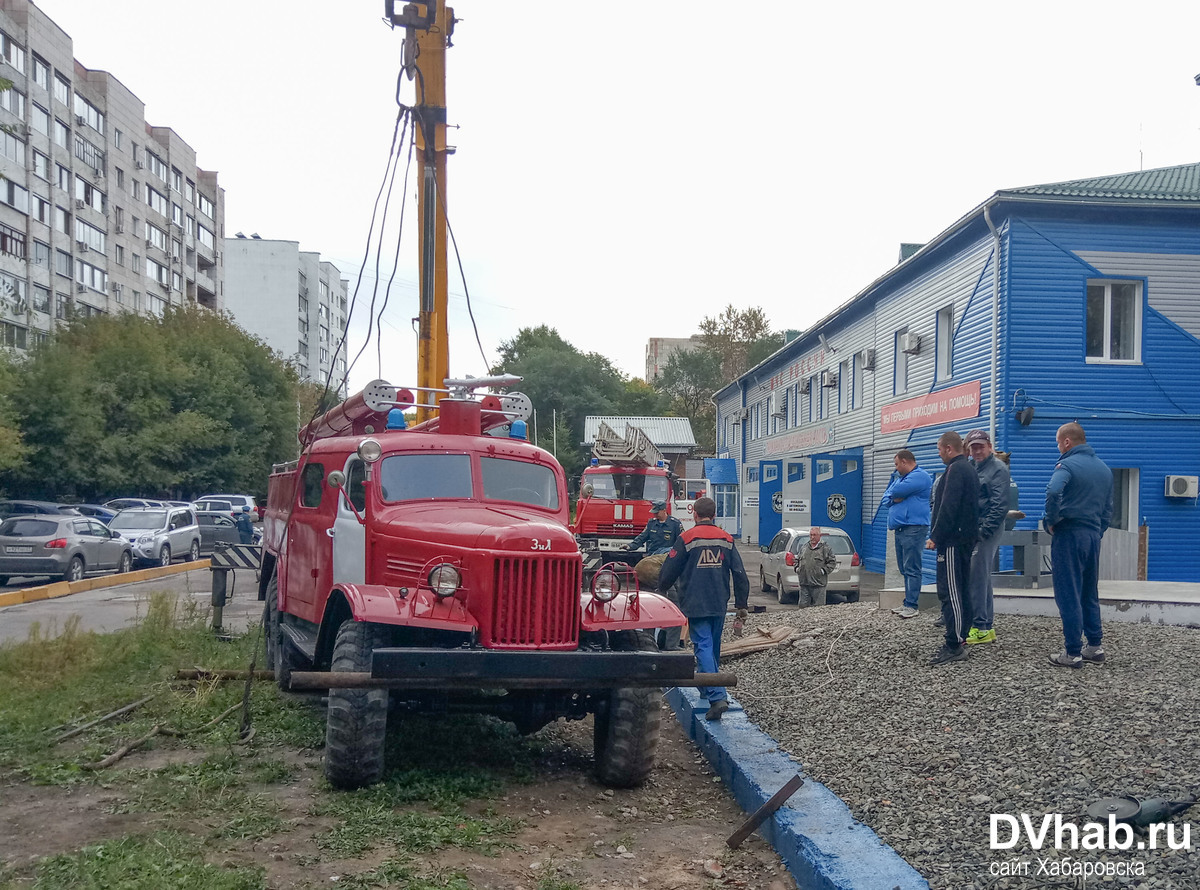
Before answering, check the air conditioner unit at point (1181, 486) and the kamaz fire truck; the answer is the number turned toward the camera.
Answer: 2

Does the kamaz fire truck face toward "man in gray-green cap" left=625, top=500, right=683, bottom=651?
yes

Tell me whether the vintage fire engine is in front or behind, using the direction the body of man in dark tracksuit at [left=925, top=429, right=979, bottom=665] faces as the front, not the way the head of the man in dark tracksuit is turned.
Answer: in front

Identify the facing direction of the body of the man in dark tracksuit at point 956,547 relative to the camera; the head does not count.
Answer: to the viewer's left

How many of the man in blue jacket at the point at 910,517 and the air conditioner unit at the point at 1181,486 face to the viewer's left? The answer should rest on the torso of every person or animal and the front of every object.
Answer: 1

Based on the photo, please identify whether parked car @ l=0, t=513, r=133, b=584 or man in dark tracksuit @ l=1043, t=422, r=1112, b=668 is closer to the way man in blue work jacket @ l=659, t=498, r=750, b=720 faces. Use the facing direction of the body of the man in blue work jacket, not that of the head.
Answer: the parked car

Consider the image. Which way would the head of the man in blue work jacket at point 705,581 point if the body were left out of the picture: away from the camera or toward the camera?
away from the camera

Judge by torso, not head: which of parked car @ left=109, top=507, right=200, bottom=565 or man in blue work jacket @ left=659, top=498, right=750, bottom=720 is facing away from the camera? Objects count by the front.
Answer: the man in blue work jacket

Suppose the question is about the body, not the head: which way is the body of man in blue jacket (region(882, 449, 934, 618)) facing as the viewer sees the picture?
to the viewer's left

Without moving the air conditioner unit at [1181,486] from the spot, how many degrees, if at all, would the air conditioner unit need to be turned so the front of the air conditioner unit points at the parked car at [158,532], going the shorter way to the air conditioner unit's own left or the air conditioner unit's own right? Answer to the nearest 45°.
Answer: approximately 90° to the air conditioner unit's own right

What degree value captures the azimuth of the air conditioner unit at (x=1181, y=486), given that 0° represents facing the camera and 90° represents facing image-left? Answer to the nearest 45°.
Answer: approximately 0°

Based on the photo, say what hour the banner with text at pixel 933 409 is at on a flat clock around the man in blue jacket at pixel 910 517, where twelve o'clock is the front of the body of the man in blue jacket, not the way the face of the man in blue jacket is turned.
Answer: The banner with text is roughly at 3 o'clock from the man in blue jacket.

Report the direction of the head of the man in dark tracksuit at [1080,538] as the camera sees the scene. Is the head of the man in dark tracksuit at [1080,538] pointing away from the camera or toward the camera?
away from the camera

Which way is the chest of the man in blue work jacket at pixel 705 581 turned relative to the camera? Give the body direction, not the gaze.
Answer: away from the camera

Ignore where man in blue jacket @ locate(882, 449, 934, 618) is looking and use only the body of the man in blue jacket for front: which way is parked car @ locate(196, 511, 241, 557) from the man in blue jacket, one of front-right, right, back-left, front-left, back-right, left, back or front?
front-right

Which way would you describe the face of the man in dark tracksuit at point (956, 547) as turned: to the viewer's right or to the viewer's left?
to the viewer's left
